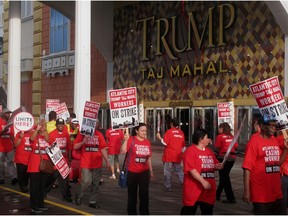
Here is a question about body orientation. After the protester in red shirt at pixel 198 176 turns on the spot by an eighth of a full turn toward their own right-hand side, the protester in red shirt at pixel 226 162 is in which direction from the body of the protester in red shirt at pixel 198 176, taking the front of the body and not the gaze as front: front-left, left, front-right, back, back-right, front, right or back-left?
back

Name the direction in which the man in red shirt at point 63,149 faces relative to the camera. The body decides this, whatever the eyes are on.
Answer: toward the camera

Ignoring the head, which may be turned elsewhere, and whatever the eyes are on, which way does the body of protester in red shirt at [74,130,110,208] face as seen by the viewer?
toward the camera

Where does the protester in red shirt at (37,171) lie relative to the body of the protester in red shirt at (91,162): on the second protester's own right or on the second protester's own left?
on the second protester's own right

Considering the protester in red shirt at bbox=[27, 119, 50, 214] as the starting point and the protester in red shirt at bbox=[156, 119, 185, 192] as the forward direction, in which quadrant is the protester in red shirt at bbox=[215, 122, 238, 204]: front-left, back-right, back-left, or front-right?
front-right

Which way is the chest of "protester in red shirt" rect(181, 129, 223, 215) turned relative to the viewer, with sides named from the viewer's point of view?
facing the viewer and to the right of the viewer

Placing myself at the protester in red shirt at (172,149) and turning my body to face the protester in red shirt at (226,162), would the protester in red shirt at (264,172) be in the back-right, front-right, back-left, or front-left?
front-right

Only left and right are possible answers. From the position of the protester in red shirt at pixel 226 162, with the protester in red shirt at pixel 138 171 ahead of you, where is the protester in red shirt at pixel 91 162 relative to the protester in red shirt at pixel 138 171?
right
